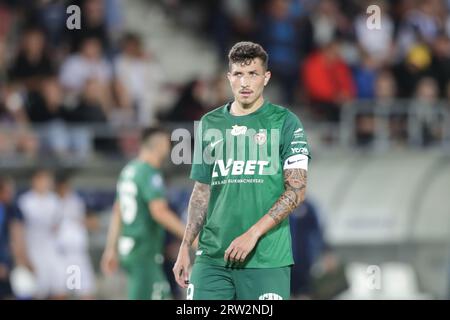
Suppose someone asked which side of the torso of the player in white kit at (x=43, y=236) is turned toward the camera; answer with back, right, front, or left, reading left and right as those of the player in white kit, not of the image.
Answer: front

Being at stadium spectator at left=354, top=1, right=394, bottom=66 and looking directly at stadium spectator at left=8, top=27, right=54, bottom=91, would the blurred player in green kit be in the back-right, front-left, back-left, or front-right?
front-left

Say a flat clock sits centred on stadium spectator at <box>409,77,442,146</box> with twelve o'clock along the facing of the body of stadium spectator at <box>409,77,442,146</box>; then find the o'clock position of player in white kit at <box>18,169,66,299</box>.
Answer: player in white kit at <box>18,169,66,299</box> is roughly at 2 o'clock from stadium spectator at <box>409,77,442,146</box>.

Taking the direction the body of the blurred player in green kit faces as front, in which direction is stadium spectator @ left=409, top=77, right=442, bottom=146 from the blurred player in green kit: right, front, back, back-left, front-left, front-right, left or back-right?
front

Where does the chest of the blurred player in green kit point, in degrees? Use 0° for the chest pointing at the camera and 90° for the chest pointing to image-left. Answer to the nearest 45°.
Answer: approximately 225°

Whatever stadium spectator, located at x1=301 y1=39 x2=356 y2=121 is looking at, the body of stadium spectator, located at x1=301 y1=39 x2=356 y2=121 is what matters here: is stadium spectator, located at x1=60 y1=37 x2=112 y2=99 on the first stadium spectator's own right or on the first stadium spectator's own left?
on the first stadium spectator's own right

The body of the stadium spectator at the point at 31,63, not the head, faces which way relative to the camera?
toward the camera

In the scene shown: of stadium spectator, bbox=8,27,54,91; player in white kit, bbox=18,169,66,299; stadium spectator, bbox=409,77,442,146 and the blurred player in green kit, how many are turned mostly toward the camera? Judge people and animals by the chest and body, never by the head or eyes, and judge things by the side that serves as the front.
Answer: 3

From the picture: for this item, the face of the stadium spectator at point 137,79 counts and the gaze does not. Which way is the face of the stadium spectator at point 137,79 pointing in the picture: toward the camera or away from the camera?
toward the camera

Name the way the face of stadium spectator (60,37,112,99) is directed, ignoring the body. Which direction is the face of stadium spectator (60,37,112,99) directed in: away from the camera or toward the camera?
toward the camera

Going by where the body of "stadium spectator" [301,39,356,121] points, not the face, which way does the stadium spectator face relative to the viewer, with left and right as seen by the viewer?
facing the viewer and to the right of the viewer
